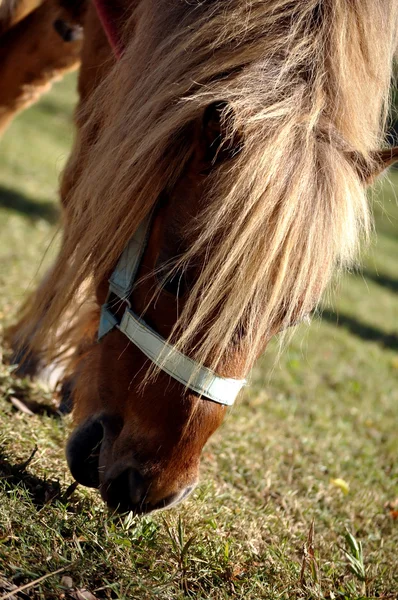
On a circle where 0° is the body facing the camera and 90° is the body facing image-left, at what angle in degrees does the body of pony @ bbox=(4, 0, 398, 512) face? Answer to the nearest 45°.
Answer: approximately 315°

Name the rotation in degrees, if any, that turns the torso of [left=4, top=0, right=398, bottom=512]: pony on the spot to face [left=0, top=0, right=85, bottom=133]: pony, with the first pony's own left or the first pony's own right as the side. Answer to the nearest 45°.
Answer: approximately 180°
